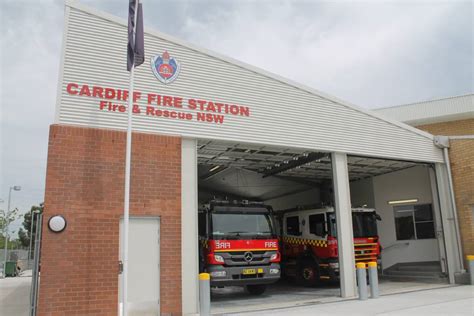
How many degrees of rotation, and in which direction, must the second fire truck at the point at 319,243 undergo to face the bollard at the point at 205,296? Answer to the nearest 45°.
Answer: approximately 45° to its right

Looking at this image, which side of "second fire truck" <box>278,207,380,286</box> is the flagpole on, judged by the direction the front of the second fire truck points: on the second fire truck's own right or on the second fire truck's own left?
on the second fire truck's own right

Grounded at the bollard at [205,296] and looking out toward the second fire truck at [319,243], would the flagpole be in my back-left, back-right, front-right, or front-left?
back-left

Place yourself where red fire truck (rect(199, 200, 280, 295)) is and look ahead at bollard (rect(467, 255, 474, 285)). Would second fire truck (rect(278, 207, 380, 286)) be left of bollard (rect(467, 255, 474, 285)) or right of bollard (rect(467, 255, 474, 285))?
left

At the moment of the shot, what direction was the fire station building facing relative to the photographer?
facing the viewer and to the right of the viewer

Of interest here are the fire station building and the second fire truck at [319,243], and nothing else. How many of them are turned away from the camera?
0

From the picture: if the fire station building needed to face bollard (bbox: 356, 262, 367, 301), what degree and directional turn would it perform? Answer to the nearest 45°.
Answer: approximately 90° to its left

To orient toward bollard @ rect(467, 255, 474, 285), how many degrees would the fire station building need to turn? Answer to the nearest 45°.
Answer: approximately 90° to its left

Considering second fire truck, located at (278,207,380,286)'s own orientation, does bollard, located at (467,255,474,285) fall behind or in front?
in front
